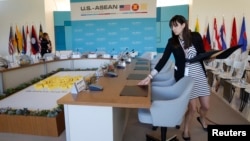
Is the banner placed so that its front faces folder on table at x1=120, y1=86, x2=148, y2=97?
yes

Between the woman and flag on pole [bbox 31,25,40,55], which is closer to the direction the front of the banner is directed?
the woman

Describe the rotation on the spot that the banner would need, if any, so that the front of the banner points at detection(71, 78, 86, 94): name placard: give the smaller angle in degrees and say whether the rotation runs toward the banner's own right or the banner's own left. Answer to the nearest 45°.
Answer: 0° — it already faces it

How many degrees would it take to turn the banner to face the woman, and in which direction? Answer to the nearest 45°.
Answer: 0° — it already faces them

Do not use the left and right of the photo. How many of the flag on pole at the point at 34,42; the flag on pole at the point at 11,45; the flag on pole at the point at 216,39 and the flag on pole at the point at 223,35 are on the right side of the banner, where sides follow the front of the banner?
2

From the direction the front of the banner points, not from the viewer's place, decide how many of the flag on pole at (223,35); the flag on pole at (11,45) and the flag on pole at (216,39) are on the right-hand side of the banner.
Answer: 1

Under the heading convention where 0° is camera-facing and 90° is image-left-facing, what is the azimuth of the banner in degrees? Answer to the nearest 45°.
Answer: approximately 0°

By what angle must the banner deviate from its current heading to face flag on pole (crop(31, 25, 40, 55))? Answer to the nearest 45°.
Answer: approximately 90° to its right

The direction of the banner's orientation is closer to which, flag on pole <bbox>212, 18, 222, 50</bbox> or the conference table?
the conference table

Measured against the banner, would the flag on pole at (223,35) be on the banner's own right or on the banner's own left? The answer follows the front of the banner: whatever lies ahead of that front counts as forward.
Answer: on the banner's own left

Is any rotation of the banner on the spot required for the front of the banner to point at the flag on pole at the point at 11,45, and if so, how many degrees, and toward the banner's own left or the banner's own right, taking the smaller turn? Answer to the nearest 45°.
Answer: approximately 90° to the banner's own right
